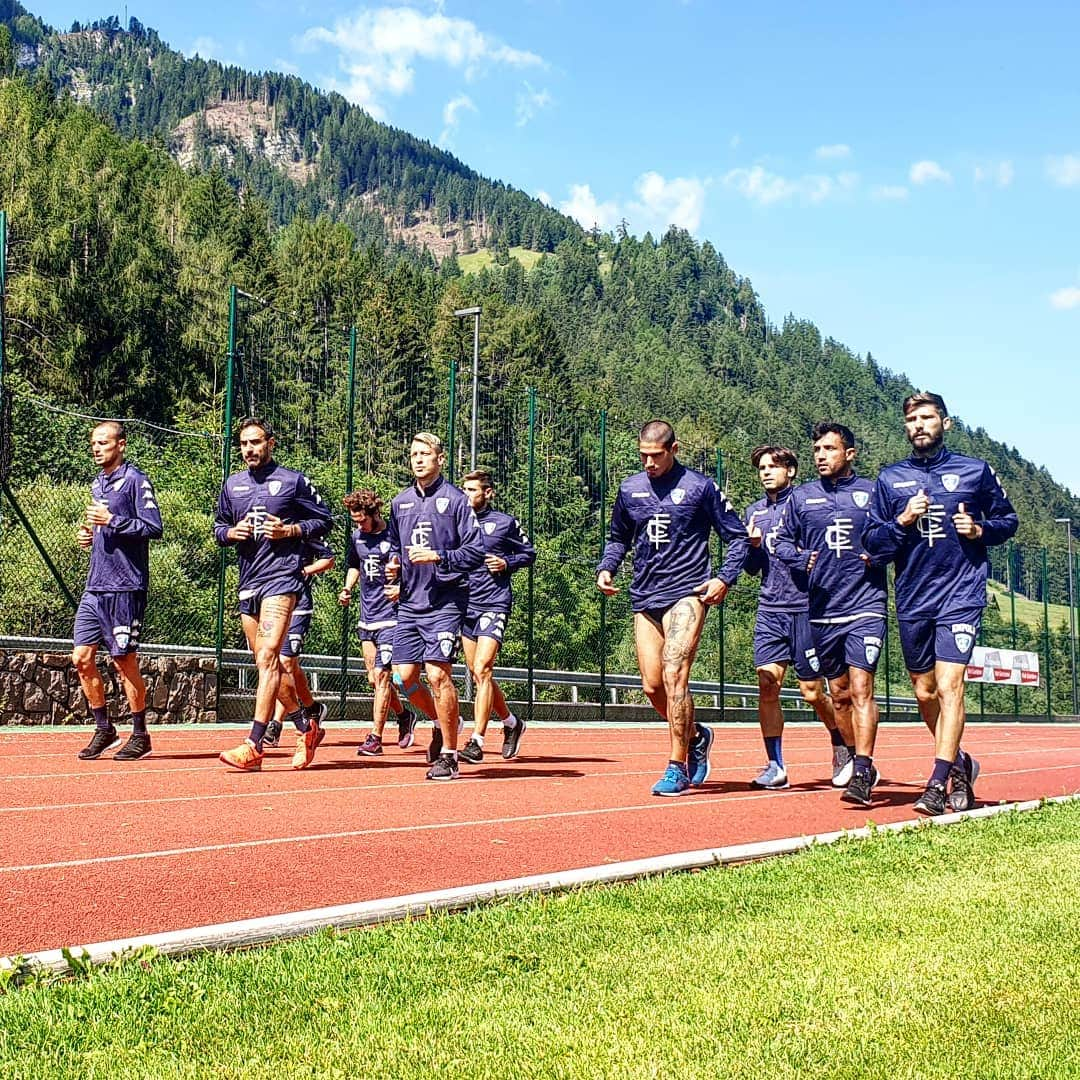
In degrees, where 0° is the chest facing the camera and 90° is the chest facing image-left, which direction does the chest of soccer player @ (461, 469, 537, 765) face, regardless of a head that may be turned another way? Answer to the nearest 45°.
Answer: approximately 45°

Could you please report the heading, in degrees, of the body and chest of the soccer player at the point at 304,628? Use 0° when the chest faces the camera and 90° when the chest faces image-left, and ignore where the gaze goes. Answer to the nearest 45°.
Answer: approximately 45°

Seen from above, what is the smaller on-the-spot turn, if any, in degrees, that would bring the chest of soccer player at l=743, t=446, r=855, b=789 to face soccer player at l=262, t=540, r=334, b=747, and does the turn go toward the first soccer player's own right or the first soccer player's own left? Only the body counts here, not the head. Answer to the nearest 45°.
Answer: approximately 45° to the first soccer player's own right

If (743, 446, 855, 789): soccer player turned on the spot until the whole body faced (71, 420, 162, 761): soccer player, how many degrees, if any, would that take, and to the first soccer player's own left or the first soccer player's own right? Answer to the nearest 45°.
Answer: approximately 45° to the first soccer player's own right

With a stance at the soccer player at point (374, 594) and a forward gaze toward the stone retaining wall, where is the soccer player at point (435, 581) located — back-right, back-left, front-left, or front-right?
back-left

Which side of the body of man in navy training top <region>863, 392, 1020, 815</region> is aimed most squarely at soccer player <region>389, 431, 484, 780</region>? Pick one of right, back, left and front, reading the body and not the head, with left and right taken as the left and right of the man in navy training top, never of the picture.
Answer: right

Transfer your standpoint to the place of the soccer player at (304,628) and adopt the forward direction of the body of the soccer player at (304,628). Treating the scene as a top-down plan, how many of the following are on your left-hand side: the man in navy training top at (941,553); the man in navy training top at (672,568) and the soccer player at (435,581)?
3
